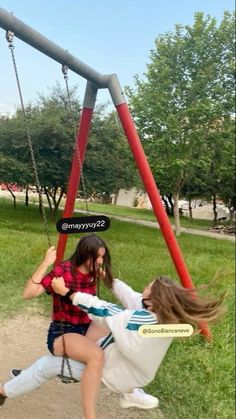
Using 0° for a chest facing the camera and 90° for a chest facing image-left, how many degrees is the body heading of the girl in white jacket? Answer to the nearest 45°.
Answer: approximately 90°

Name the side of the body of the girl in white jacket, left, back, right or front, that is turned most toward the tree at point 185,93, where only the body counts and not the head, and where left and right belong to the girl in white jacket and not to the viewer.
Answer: right

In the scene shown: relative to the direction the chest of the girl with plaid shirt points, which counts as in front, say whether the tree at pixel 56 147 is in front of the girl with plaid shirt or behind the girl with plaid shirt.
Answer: behind

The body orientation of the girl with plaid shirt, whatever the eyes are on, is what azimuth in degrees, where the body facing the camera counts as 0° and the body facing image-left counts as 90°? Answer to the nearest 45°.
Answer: approximately 315°
